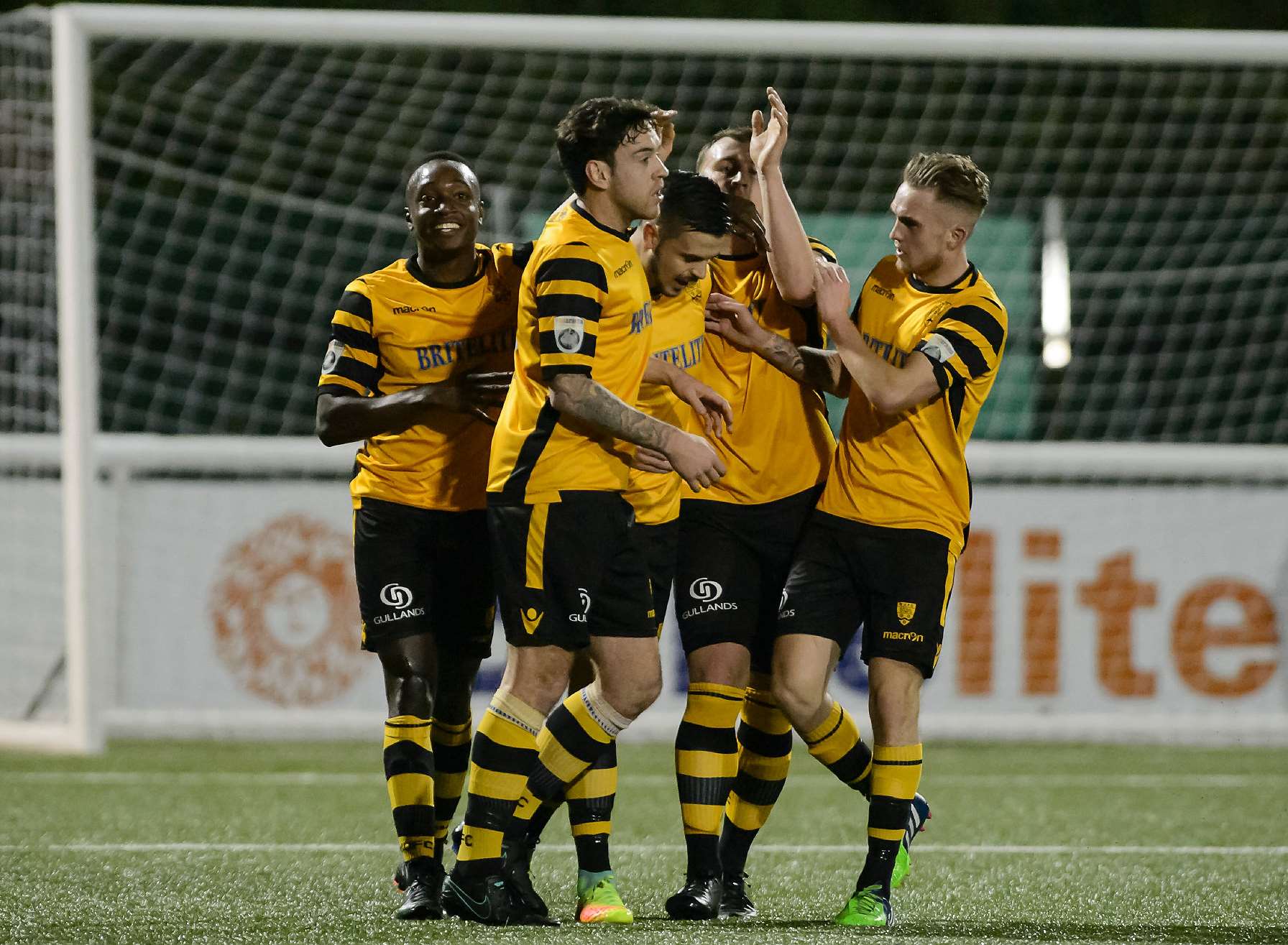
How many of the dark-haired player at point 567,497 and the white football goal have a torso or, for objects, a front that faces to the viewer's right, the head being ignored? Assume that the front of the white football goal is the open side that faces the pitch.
1

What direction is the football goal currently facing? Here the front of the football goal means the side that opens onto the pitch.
toward the camera

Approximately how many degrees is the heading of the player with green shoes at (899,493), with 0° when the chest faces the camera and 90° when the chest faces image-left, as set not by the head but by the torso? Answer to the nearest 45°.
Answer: approximately 45°

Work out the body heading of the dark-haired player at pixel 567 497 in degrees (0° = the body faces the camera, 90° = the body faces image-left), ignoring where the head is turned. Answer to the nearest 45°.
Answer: approximately 270°

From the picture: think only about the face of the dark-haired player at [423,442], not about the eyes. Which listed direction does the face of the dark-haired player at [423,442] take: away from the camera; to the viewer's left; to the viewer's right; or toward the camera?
toward the camera

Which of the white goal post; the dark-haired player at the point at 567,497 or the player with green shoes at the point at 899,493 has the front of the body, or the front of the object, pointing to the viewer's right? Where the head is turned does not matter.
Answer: the dark-haired player

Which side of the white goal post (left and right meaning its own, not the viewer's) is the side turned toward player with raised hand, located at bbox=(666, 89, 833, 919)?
front

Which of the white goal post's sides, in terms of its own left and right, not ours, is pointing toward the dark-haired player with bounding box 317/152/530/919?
front

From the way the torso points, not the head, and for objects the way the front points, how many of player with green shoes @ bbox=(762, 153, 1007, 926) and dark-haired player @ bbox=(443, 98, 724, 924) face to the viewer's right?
1

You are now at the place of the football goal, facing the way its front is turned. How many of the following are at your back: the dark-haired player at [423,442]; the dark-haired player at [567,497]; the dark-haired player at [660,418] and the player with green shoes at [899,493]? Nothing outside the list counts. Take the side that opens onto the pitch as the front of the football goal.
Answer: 0

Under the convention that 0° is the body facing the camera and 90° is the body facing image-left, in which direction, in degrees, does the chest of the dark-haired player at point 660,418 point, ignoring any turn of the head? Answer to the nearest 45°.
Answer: approximately 315°

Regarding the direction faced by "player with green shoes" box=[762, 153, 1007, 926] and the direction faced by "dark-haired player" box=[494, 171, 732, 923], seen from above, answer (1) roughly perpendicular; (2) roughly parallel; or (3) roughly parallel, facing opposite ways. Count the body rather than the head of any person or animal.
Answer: roughly perpendicular

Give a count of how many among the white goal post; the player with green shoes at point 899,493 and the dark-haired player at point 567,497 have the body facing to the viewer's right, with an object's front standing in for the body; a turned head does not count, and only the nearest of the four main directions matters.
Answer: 1

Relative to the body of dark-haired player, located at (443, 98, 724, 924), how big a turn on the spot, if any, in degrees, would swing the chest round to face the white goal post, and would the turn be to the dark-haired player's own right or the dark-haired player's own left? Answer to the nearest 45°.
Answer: approximately 90° to the dark-haired player's own left

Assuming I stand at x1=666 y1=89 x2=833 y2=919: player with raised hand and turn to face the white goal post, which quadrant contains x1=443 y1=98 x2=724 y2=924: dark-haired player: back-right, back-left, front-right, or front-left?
back-left

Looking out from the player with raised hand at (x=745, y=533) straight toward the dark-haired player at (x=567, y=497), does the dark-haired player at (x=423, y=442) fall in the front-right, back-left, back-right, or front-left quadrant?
front-right
